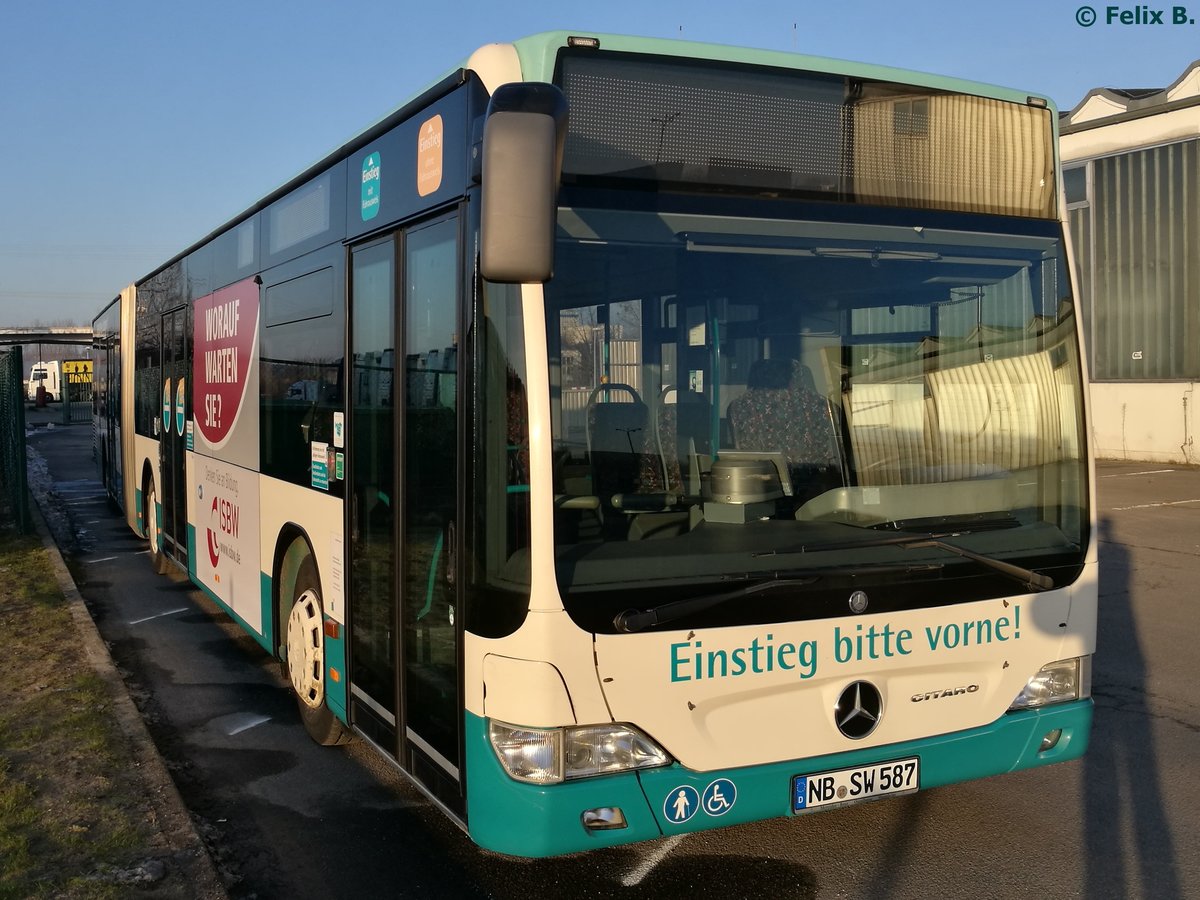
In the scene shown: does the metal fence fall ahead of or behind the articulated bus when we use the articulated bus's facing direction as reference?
behind

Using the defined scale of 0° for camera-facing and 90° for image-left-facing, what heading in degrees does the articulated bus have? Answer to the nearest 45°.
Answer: approximately 315°
